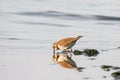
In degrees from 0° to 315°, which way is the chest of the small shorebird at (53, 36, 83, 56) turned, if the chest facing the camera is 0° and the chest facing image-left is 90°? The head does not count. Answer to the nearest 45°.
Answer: approximately 90°
